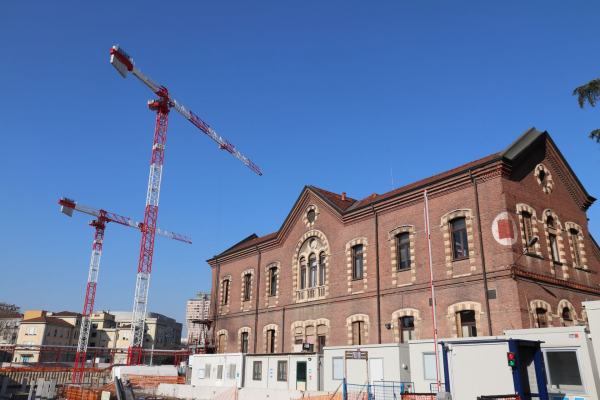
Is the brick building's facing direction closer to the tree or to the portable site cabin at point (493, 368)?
the portable site cabin

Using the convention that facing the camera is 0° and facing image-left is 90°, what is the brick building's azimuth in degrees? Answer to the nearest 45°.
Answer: approximately 45°

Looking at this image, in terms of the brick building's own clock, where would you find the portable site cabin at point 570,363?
The portable site cabin is roughly at 10 o'clock from the brick building.

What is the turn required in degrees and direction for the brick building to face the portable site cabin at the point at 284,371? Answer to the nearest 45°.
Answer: approximately 45° to its right

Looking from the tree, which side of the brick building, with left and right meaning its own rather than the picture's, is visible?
left

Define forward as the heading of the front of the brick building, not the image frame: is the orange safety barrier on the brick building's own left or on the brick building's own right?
on the brick building's own right
